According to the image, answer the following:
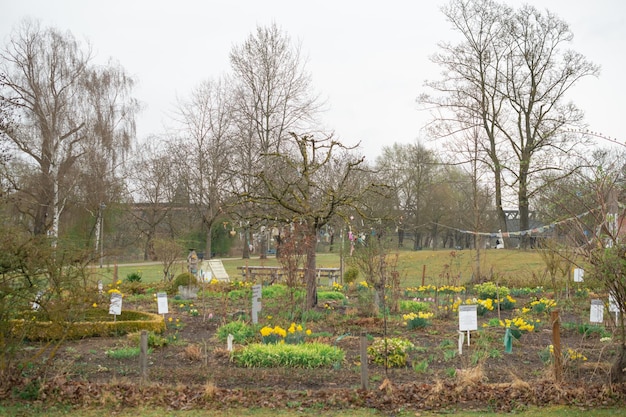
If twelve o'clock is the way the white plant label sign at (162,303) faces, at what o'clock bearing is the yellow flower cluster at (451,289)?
The yellow flower cluster is roughly at 8 o'clock from the white plant label sign.

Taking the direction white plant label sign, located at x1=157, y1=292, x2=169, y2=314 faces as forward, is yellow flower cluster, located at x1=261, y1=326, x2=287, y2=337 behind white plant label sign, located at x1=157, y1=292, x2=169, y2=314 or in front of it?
in front

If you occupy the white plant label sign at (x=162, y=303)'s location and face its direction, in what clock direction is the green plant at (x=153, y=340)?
The green plant is roughly at 12 o'clock from the white plant label sign.

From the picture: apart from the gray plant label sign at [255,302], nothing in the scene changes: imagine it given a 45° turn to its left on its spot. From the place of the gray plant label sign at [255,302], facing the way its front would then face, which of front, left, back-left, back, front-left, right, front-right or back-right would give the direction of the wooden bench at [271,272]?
back-left

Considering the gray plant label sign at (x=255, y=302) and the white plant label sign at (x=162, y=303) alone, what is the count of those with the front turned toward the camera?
2

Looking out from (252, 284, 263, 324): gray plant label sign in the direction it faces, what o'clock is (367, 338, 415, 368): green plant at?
The green plant is roughly at 11 o'clock from the gray plant label sign.

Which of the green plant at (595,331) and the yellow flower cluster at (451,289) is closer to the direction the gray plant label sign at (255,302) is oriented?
the green plant

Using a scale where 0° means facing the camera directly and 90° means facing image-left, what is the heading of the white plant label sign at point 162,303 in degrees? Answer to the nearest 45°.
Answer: approximately 0°

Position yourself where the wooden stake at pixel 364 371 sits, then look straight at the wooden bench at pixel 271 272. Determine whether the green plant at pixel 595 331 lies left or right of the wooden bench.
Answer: right

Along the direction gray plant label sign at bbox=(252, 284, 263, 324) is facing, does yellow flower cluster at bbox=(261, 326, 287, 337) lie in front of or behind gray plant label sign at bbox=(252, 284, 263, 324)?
in front

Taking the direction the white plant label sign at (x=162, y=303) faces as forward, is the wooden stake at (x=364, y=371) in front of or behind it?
in front

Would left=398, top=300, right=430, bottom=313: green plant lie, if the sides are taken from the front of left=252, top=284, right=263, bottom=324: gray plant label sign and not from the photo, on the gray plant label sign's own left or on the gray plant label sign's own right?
on the gray plant label sign's own left

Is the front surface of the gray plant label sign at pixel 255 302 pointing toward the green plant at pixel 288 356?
yes

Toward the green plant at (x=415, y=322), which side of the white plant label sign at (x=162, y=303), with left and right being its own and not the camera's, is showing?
left
